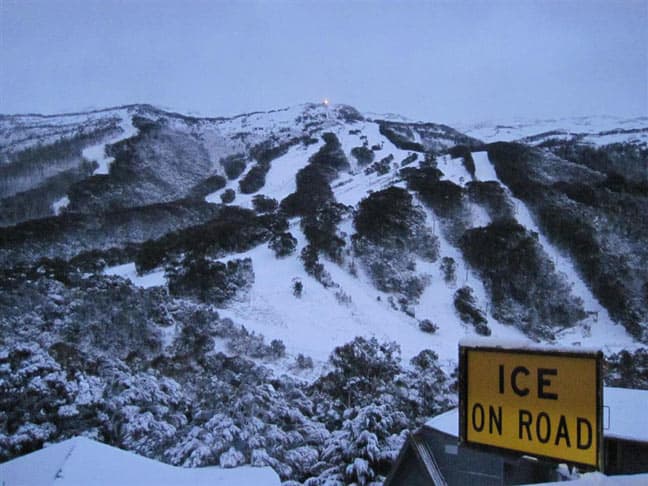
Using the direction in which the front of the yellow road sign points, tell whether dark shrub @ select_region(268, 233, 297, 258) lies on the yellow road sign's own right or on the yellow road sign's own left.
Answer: on the yellow road sign's own right

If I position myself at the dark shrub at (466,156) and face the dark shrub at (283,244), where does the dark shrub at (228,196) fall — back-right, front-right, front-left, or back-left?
front-right

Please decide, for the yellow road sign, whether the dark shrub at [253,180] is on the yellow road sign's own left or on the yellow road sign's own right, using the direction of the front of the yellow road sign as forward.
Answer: on the yellow road sign's own right

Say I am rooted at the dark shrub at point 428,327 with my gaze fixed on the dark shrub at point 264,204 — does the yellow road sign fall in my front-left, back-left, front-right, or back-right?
back-left

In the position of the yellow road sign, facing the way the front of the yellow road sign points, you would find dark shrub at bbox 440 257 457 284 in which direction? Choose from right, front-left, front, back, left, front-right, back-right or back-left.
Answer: back-right

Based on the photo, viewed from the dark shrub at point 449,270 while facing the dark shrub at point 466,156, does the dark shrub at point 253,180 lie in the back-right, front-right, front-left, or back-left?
front-left

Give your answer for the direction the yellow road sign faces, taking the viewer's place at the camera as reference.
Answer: facing the viewer and to the left of the viewer

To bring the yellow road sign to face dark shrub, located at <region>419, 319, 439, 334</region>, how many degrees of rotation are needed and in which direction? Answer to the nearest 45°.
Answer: approximately 135° to its right

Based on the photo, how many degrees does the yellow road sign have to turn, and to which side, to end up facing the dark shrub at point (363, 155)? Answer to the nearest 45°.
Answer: approximately 135° to its right

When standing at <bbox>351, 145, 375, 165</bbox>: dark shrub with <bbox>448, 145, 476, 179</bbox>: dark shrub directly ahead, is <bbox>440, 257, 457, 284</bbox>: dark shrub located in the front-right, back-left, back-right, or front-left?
front-right

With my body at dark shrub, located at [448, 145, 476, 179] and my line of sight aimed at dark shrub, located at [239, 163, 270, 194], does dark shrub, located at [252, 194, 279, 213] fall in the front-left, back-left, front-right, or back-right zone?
front-left
